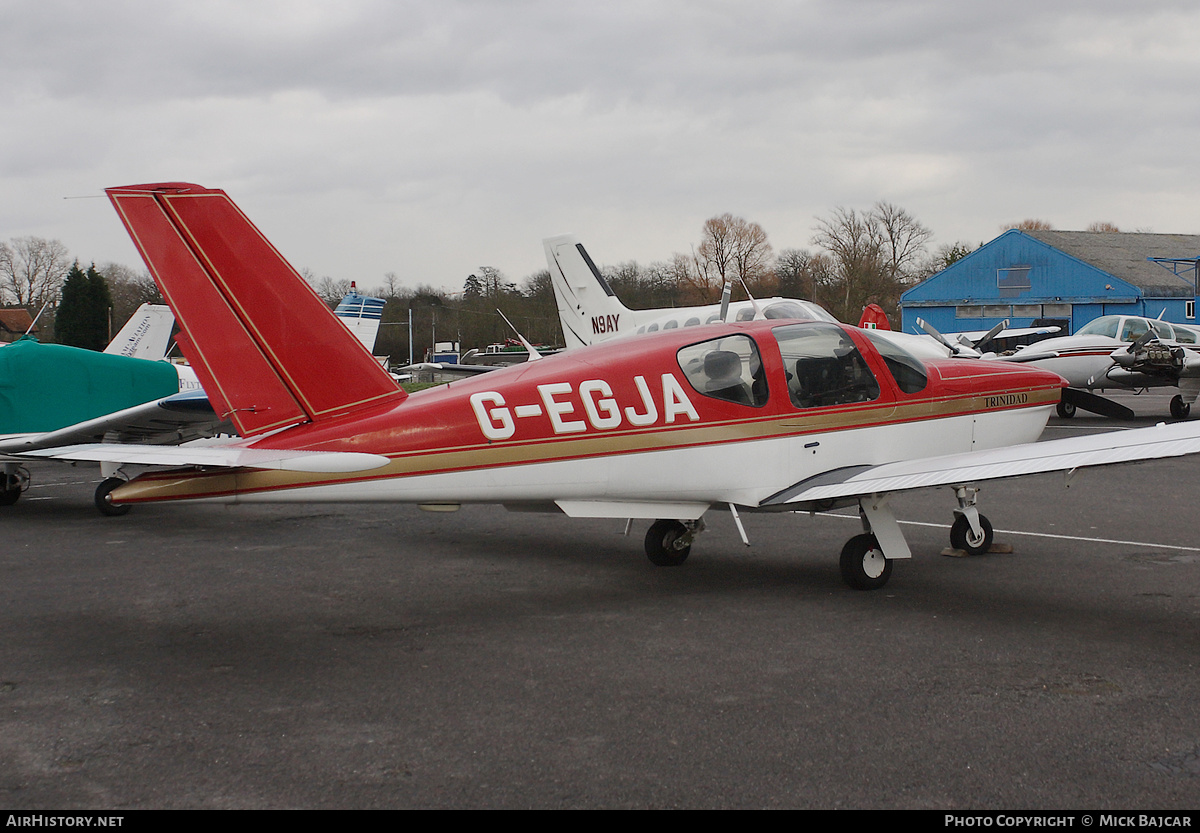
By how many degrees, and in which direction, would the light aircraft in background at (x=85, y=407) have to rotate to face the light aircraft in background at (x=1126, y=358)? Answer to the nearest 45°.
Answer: approximately 135° to its left

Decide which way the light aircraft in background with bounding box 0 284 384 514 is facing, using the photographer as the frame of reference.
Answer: facing the viewer and to the left of the viewer

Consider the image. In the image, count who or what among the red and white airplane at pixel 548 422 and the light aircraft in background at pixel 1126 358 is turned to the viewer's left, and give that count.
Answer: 1

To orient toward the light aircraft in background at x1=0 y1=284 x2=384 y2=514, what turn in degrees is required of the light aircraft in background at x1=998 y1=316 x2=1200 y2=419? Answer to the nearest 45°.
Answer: approximately 45° to its left

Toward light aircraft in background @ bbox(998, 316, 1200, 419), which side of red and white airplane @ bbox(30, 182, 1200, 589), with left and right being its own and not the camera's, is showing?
front

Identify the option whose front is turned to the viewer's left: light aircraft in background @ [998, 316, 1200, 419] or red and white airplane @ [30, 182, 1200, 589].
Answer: the light aircraft in background

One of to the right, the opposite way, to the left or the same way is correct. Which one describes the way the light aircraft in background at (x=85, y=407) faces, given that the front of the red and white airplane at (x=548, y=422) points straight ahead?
the opposite way

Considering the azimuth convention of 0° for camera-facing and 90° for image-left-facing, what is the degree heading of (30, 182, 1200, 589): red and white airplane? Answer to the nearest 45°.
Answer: approximately 225°

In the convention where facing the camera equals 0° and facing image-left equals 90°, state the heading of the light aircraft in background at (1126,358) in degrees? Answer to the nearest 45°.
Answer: approximately 90°

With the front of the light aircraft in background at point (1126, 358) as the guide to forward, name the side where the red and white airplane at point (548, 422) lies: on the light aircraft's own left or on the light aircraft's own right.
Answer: on the light aircraft's own left
